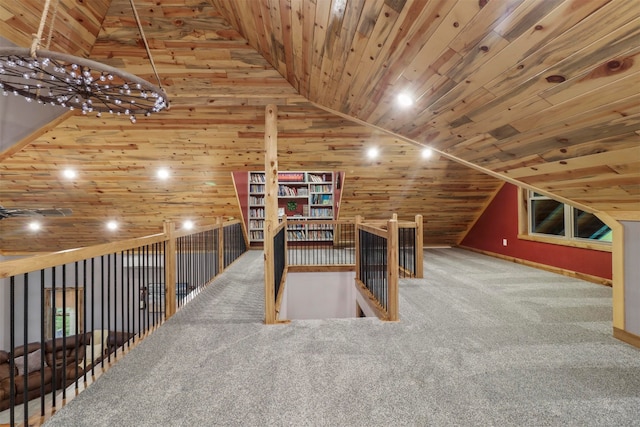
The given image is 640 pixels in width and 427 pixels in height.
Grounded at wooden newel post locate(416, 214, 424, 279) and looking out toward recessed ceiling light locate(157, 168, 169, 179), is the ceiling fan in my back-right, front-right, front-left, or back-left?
front-left

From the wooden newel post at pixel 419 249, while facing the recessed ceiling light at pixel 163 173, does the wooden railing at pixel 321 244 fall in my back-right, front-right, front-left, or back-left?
front-right

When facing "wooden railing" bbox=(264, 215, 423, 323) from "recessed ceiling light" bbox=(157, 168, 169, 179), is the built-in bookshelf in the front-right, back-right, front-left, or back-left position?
front-left

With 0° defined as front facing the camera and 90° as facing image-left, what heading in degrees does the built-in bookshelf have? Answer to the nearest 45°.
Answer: approximately 0°

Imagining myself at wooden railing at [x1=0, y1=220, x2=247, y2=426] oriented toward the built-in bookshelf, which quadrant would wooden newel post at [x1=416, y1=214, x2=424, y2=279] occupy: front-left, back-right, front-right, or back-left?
front-right

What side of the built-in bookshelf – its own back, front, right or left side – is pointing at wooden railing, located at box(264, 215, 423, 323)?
front

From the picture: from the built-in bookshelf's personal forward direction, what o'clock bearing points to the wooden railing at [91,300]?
The wooden railing is roughly at 1 o'clock from the built-in bookshelf.

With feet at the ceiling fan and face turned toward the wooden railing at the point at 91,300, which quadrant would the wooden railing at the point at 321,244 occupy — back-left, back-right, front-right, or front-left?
front-left

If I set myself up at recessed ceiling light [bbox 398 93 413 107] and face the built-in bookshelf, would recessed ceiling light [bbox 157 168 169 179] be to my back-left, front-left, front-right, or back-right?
front-left

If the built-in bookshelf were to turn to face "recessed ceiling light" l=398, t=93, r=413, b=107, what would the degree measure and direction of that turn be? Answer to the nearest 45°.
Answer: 0° — it already faces it

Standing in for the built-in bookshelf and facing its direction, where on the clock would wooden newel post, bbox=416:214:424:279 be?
The wooden newel post is roughly at 11 o'clock from the built-in bookshelf.

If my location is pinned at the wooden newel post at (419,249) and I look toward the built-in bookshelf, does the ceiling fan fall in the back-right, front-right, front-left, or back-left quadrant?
front-left
